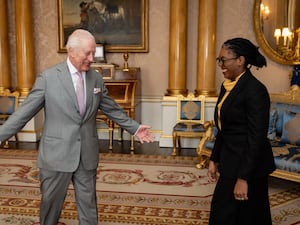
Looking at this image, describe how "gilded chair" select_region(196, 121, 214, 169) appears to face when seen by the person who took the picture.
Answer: facing the viewer and to the left of the viewer

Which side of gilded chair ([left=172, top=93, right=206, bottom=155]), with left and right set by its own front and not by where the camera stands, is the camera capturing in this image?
front

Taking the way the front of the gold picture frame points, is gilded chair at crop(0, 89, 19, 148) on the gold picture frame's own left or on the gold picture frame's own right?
on the gold picture frame's own right

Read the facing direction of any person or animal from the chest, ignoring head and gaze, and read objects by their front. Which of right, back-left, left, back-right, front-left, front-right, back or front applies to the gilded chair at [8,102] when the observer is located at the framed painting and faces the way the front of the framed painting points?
right

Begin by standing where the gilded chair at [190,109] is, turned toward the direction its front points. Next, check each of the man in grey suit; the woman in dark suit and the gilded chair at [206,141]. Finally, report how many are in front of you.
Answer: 3

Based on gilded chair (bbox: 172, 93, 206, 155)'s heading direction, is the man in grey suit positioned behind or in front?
in front

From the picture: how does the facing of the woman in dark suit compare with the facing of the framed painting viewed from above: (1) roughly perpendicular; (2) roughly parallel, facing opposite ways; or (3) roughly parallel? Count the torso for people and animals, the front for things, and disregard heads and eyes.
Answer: roughly perpendicular

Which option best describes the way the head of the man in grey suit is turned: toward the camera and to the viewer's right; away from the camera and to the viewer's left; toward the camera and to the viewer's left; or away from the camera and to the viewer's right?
toward the camera and to the viewer's right

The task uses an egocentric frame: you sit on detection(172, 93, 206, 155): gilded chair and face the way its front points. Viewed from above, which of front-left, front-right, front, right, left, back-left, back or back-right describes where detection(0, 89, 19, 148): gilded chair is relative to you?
right

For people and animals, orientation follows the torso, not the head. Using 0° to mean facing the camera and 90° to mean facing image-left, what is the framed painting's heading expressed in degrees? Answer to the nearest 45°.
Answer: approximately 0°

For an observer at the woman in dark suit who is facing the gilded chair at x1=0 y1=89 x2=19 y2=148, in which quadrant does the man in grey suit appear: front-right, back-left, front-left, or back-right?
front-left

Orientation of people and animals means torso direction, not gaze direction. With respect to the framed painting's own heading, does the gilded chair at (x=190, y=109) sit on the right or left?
on its left

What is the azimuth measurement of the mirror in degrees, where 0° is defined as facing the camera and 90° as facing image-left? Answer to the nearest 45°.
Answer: approximately 0°

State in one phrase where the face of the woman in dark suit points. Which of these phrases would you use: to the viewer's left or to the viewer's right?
to the viewer's left

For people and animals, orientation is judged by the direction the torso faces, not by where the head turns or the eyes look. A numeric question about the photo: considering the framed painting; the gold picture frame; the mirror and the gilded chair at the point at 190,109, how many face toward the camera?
4

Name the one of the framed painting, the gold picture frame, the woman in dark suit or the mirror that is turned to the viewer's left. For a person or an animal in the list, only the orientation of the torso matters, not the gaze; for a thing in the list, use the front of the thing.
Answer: the woman in dark suit

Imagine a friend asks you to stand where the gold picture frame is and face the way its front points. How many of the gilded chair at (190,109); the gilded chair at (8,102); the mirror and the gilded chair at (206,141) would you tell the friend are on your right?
1
